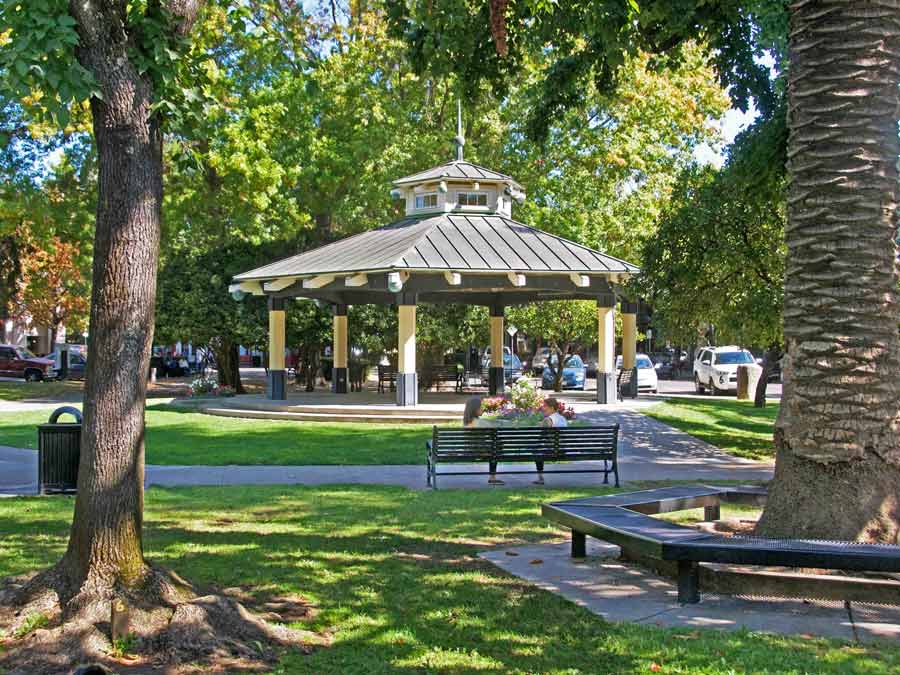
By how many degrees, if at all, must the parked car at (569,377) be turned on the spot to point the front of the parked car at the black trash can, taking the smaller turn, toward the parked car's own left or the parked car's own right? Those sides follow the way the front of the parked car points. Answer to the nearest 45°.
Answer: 0° — it already faces it

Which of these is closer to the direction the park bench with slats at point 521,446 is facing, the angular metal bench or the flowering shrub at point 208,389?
the flowering shrub

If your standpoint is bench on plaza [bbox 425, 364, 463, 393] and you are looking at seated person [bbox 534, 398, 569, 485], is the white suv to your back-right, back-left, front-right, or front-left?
back-left

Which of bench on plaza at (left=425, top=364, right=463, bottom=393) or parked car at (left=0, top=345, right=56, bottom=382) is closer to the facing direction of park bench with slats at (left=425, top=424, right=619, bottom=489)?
the bench on plaza

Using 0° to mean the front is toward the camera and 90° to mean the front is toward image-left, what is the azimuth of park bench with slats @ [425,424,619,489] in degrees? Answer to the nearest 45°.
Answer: approximately 180°

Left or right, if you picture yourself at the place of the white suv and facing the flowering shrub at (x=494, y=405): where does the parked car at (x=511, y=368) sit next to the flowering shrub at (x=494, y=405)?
right

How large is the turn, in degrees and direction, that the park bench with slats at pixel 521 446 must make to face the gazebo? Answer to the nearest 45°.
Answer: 0° — it already faces it

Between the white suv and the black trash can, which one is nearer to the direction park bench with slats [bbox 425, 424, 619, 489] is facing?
the white suv

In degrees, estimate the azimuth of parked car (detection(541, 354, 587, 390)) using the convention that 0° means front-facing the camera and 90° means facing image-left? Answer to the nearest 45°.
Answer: approximately 0°

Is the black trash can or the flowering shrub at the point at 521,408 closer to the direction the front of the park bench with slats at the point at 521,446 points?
the flowering shrub

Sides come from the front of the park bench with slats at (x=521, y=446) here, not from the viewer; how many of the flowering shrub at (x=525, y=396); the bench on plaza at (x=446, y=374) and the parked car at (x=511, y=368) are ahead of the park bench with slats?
3

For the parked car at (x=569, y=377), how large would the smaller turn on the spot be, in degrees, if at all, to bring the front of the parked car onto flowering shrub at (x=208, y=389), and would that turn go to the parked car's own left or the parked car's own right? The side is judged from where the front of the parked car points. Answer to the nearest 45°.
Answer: approximately 45° to the parked car's own right
